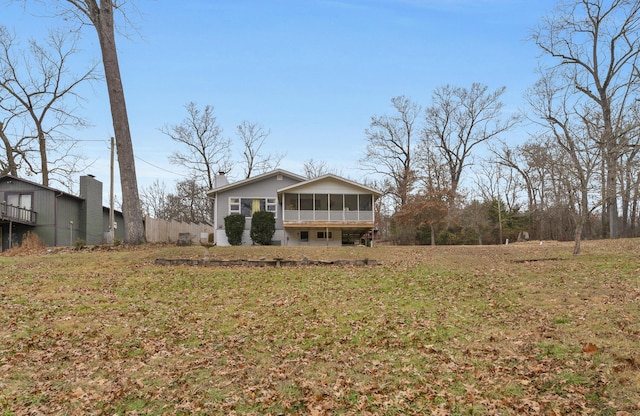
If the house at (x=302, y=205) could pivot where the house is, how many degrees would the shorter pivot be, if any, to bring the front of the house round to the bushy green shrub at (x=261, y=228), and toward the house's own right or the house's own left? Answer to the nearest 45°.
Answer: approximately 45° to the house's own right

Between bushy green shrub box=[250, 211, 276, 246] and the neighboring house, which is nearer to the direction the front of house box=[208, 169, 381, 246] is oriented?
the bushy green shrub

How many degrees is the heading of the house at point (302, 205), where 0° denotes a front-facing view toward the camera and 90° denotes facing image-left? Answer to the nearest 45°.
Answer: approximately 0°

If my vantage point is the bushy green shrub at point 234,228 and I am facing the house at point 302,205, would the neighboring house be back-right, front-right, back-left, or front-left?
back-left

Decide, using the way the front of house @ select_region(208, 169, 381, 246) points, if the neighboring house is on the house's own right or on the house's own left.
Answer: on the house's own right
